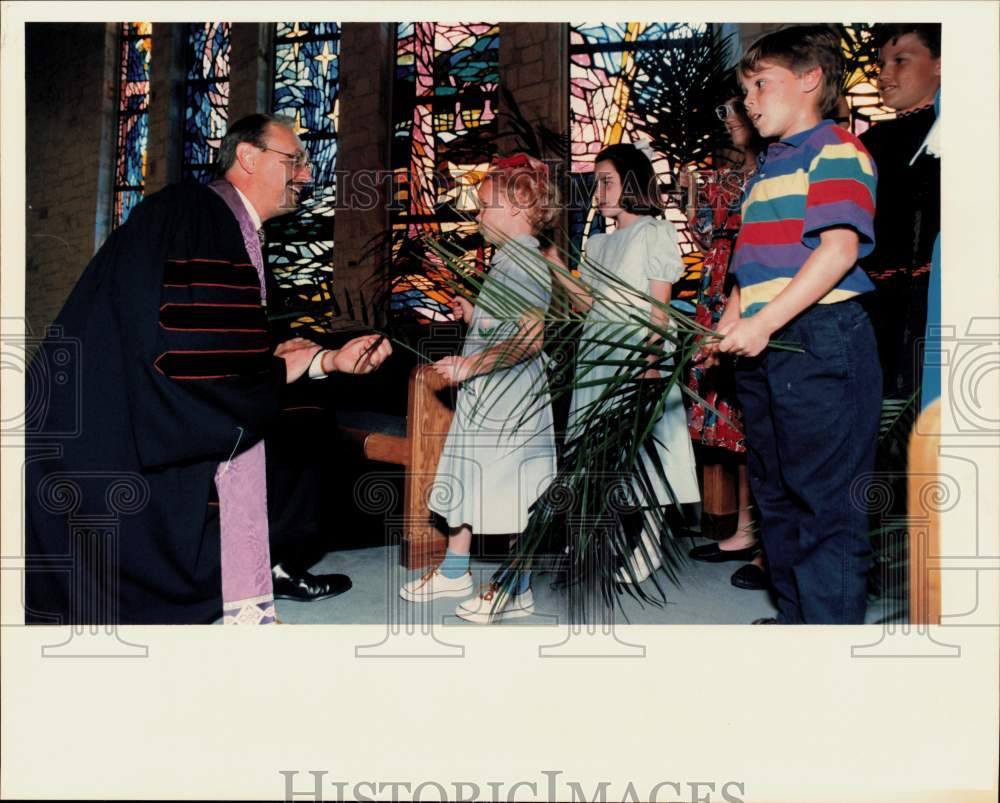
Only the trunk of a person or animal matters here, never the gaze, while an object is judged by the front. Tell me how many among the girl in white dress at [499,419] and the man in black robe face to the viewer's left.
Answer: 1

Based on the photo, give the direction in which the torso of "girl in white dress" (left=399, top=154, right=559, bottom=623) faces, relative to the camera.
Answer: to the viewer's left

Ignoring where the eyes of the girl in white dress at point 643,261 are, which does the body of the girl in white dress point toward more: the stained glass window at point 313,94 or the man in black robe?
the man in black robe

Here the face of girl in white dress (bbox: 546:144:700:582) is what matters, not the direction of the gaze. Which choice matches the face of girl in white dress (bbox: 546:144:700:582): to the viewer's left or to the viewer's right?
to the viewer's left

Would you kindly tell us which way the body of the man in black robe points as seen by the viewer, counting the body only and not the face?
to the viewer's right

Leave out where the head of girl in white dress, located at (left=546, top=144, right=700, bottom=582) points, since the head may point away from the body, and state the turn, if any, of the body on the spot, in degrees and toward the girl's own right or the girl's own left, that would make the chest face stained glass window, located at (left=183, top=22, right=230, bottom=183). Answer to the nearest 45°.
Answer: approximately 90° to the girl's own right

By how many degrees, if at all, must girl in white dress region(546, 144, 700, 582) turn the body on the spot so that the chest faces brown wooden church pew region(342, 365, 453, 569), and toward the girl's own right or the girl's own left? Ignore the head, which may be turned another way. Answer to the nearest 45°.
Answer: approximately 45° to the girl's own right

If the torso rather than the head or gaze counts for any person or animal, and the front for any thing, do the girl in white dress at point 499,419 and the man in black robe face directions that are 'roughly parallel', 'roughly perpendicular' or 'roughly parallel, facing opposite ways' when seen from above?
roughly parallel, facing opposite ways

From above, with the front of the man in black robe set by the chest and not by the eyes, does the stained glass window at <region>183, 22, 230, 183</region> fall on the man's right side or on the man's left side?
on the man's left side

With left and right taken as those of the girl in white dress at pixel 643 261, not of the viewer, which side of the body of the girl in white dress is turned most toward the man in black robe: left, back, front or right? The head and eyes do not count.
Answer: front

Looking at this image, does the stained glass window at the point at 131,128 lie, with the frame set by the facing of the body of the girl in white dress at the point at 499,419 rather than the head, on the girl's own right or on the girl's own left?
on the girl's own right

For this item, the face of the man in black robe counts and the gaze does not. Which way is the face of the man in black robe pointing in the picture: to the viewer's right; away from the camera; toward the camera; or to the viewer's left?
to the viewer's right

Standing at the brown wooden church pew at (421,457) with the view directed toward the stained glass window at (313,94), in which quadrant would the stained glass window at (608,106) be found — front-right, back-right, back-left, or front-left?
front-right

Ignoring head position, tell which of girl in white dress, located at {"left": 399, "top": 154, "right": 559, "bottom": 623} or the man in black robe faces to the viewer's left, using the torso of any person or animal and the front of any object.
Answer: the girl in white dress
